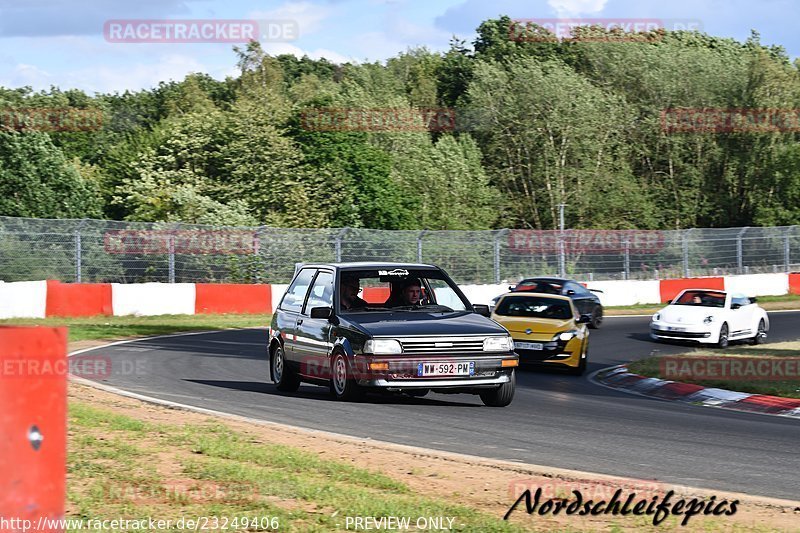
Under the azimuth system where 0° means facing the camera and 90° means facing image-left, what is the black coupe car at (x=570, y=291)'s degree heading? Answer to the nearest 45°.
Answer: approximately 45°

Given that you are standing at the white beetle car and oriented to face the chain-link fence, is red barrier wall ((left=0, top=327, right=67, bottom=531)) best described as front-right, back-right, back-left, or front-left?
back-left

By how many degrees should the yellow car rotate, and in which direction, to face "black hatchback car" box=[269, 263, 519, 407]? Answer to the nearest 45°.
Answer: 0° — it already faces it

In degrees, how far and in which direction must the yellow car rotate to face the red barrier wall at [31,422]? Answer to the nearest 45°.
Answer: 0° — it already faces it

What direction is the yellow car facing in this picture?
toward the camera

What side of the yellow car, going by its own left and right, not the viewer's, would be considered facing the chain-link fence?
back

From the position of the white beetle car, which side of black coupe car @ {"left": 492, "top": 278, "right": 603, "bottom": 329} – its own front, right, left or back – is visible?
left

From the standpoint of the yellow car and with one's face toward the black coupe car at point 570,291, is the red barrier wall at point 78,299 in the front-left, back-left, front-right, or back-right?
front-left

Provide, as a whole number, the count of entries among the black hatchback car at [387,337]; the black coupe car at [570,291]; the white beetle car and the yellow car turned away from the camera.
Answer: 0

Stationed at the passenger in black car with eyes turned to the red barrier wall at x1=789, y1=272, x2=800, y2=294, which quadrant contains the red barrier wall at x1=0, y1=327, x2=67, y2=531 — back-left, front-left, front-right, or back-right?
back-right

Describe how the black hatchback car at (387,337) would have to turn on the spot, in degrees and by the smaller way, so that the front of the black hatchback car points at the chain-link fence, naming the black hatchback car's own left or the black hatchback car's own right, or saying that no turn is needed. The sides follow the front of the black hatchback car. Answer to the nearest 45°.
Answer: approximately 135° to the black hatchback car's own left

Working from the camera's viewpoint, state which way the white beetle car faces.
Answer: facing the viewer and to the left of the viewer
